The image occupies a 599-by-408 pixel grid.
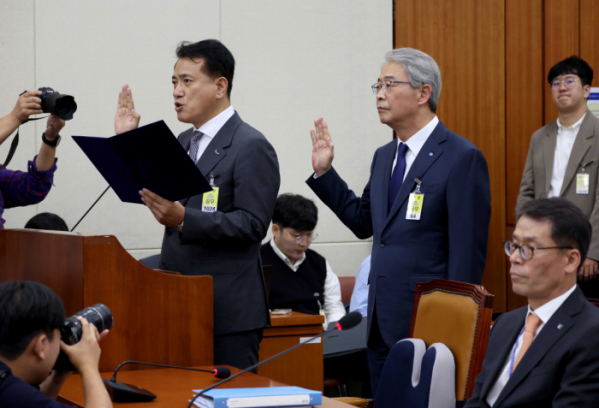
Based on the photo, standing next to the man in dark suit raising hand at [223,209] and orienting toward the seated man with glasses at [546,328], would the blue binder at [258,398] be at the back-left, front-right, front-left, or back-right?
front-right

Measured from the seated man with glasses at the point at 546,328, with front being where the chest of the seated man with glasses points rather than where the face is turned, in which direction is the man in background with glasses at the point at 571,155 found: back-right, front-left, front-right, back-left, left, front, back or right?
back-right

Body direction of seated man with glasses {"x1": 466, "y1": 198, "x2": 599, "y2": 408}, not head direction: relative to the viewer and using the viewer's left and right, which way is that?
facing the viewer and to the left of the viewer

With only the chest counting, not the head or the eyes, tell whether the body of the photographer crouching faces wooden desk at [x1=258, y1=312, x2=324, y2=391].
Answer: yes

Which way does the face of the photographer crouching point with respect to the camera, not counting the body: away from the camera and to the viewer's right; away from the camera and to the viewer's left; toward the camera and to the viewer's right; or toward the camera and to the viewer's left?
away from the camera and to the viewer's right

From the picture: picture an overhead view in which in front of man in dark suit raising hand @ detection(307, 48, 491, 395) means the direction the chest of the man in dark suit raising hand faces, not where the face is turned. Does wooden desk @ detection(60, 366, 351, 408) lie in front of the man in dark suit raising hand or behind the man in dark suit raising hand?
in front

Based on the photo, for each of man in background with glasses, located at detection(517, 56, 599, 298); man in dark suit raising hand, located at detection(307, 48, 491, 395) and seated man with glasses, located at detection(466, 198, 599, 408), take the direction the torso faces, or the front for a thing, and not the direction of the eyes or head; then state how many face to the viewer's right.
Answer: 0

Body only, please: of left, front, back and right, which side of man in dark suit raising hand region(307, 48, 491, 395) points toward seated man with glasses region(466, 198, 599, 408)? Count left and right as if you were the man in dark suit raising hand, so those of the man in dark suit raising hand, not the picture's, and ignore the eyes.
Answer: left

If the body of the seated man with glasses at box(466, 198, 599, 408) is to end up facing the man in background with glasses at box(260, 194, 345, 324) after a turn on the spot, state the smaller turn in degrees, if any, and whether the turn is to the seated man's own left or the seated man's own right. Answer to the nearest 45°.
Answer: approximately 90° to the seated man's own right

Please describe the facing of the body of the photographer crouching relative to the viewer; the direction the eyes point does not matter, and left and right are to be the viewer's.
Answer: facing away from the viewer and to the right of the viewer

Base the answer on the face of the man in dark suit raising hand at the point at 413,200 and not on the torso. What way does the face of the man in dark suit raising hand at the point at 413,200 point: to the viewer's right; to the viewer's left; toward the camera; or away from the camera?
to the viewer's left

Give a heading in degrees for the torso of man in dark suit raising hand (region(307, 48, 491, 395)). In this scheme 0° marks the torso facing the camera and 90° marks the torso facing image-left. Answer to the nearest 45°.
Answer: approximately 45°

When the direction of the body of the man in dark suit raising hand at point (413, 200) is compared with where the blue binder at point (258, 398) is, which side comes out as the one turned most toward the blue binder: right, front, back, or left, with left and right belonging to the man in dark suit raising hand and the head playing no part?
front
